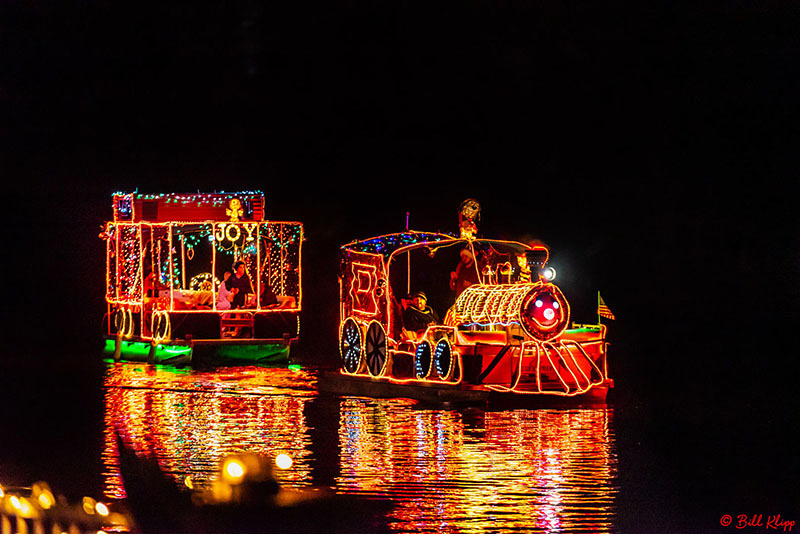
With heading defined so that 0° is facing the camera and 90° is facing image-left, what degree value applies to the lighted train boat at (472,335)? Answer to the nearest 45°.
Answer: approximately 315°

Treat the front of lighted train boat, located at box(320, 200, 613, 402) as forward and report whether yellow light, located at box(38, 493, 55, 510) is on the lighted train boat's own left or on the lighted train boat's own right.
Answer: on the lighted train boat's own right

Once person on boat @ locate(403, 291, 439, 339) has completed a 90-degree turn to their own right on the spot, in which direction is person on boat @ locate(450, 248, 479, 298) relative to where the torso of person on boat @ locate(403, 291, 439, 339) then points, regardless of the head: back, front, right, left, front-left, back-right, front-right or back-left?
back

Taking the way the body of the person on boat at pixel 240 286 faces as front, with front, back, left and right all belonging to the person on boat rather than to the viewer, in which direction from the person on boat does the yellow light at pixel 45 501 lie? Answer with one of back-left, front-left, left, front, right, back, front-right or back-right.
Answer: front

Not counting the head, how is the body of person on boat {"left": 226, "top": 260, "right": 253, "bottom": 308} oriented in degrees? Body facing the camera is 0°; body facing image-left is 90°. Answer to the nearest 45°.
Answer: approximately 0°

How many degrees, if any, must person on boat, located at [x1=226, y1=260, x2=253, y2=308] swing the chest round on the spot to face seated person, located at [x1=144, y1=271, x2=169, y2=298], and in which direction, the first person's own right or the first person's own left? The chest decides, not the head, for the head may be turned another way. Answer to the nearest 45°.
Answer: approximately 135° to the first person's own right

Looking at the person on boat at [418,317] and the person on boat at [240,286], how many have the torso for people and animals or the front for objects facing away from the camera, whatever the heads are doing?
0

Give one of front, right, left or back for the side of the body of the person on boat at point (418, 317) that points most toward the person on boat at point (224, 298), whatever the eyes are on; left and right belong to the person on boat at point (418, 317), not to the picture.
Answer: back

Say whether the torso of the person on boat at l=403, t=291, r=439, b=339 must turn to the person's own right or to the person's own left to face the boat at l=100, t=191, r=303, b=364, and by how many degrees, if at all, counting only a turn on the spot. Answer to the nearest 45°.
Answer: approximately 180°

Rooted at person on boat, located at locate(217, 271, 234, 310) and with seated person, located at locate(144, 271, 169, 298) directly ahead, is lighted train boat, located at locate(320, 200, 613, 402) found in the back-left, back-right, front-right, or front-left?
back-left

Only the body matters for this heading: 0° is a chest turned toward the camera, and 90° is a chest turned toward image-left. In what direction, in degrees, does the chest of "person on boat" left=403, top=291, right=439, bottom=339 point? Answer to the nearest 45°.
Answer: approximately 315°

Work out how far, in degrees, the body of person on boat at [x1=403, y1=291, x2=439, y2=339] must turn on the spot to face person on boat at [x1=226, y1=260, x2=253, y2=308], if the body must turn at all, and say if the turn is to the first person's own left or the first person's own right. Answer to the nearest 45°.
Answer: approximately 180°

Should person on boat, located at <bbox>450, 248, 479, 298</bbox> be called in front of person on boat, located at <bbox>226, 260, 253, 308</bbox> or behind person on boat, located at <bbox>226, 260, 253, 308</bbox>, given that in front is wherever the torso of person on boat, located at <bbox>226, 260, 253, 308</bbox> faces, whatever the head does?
in front

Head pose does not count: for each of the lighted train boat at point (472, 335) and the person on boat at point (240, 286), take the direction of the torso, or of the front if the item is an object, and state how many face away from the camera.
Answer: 0

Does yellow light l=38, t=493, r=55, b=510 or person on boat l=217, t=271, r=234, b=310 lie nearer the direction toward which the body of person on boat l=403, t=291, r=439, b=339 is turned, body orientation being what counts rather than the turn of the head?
the yellow light
